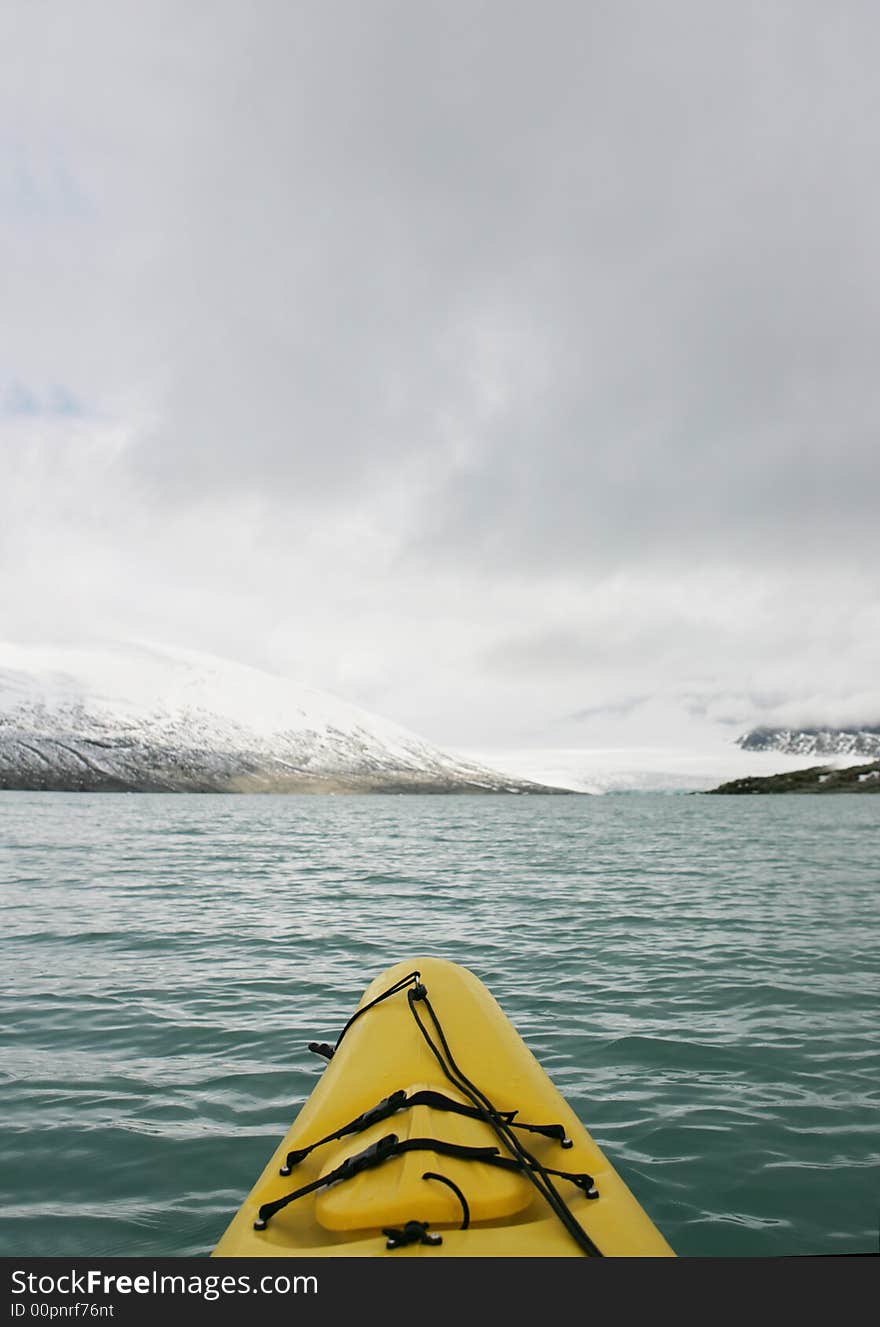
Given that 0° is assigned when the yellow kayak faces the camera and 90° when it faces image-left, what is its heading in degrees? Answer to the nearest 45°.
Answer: approximately 180°
